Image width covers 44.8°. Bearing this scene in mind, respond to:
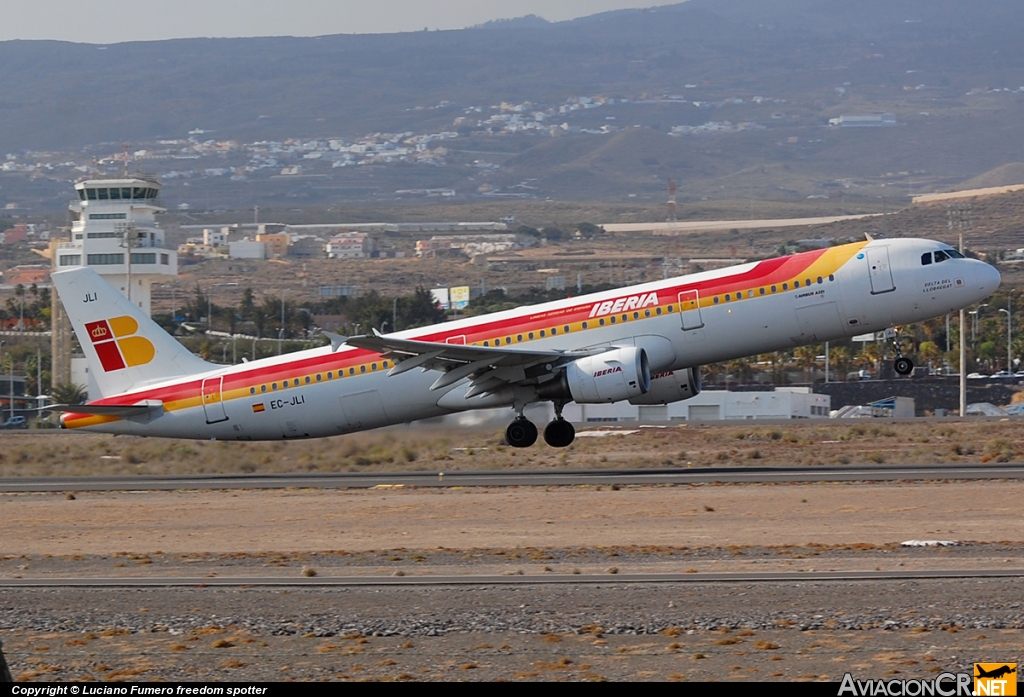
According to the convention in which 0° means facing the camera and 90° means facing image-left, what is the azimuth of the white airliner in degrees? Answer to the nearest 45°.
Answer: approximately 270°
